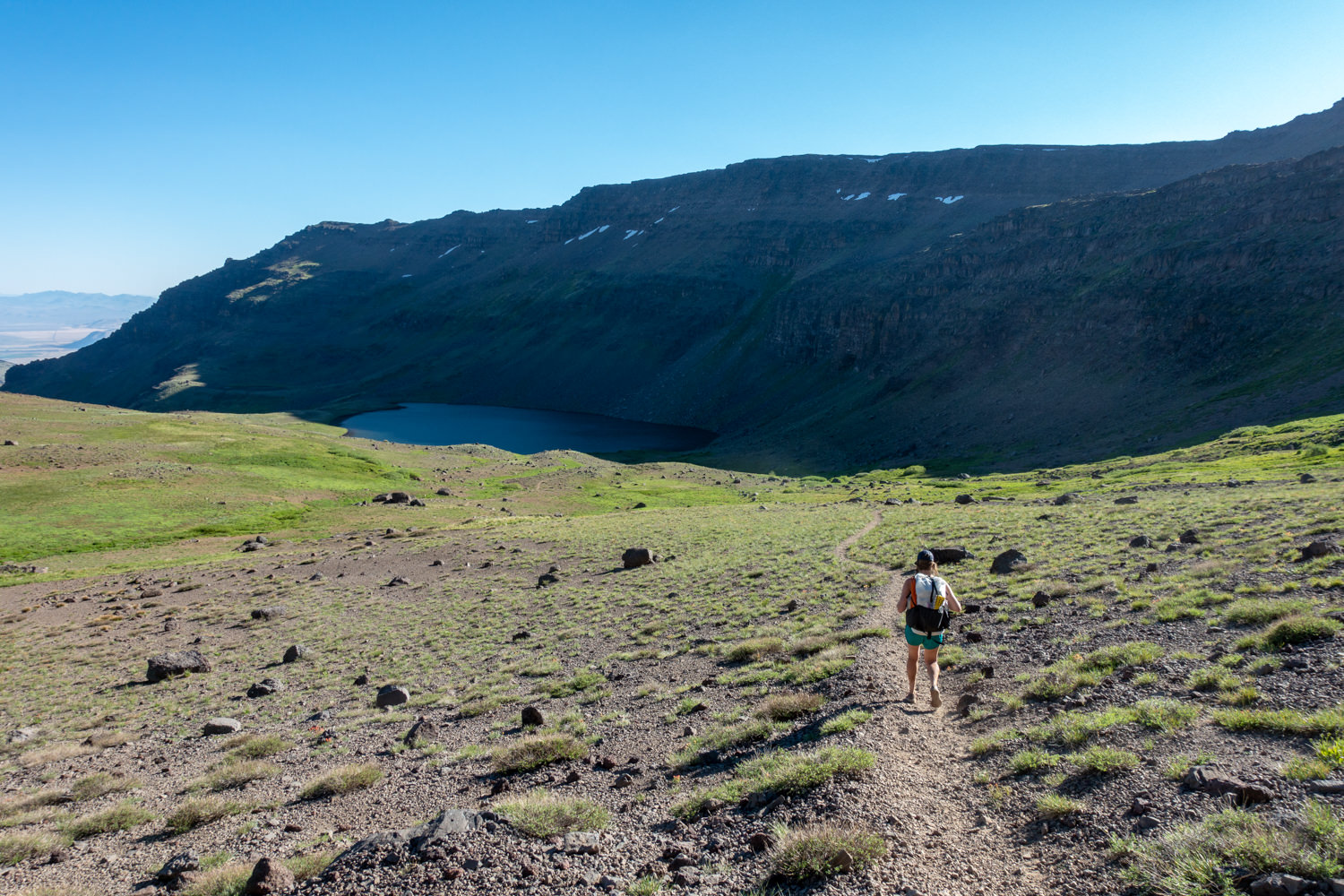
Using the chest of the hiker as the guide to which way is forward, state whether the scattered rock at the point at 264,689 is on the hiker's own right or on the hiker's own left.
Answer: on the hiker's own left

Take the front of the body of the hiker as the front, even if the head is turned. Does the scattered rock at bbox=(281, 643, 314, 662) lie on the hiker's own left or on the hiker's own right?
on the hiker's own left

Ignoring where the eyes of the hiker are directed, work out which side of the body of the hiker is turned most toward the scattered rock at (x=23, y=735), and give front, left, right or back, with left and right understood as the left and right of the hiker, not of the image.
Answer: left

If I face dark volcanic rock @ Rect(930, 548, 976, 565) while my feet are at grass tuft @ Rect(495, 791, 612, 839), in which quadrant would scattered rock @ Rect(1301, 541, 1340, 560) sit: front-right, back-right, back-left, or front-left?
front-right

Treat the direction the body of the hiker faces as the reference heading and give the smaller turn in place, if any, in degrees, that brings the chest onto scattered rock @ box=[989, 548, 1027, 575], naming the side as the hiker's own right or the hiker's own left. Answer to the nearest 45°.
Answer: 0° — they already face it

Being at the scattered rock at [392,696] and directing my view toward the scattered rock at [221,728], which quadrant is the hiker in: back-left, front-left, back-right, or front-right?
back-left

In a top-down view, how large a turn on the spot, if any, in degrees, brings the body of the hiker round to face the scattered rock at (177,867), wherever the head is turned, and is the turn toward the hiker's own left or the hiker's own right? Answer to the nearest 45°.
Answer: approximately 135° to the hiker's own left

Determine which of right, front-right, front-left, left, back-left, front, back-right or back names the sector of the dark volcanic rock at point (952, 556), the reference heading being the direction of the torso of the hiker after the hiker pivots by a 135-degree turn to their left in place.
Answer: back-right

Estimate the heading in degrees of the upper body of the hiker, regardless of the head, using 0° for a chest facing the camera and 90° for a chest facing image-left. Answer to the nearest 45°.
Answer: approximately 180°

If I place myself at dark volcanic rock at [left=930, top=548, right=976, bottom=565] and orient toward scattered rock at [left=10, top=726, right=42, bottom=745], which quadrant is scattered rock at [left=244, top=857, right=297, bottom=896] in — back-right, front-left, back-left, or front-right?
front-left

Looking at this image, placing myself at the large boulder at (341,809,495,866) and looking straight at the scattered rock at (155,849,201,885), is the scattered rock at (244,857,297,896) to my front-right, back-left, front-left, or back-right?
front-left

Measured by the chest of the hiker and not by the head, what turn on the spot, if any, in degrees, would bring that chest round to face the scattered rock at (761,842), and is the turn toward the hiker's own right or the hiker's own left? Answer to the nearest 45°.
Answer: approximately 180°

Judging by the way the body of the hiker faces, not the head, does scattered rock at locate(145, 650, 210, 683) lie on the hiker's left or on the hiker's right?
on the hiker's left
